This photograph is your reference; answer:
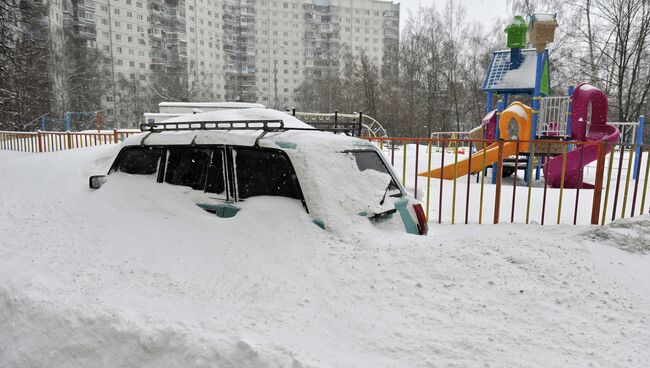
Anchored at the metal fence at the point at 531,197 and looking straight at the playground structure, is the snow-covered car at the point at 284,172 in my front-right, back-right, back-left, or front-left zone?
back-left

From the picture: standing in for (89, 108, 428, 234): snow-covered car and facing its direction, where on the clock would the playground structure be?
The playground structure is roughly at 3 o'clock from the snow-covered car.

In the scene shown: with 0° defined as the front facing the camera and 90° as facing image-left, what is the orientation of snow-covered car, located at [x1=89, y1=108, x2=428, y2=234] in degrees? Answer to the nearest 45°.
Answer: approximately 135°

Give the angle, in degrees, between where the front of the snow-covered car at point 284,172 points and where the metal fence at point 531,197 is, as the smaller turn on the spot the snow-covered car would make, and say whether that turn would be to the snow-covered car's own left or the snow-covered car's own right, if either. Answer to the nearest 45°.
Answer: approximately 90° to the snow-covered car's own right
